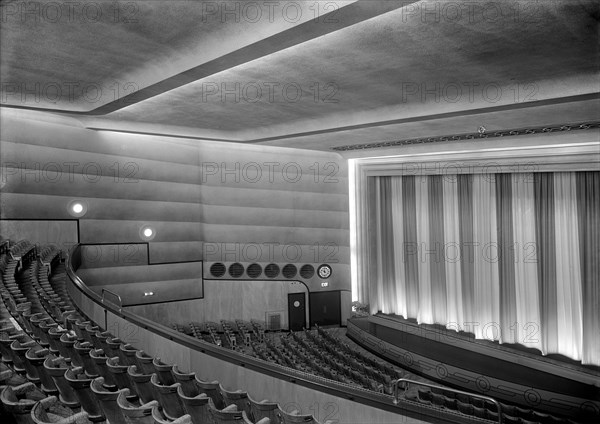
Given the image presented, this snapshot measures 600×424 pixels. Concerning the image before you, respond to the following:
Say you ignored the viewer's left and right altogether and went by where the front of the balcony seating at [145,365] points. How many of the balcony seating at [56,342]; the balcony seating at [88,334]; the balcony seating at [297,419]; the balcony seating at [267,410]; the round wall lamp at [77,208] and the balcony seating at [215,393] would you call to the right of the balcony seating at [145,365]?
3

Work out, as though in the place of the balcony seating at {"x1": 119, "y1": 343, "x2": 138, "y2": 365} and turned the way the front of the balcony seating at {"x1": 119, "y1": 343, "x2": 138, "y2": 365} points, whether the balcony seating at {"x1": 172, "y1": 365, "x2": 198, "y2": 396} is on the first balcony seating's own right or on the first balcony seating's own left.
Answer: on the first balcony seating's own right

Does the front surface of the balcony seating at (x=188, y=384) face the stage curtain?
yes

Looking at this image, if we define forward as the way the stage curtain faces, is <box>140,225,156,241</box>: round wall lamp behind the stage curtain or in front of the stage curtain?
in front

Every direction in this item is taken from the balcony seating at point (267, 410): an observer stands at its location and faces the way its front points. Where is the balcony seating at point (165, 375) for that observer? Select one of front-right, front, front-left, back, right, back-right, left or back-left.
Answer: left

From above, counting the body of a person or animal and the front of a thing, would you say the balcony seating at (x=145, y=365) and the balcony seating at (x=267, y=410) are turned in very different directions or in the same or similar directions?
same or similar directions

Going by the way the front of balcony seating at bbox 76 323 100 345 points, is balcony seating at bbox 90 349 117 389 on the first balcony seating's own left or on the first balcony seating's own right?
on the first balcony seating's own right

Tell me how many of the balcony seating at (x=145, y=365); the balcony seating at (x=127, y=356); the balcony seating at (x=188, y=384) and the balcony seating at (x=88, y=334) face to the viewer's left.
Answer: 0

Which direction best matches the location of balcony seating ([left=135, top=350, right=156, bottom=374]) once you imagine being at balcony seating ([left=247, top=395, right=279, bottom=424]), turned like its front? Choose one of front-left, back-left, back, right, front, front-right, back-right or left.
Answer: left

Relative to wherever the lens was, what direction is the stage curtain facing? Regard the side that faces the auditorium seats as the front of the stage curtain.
facing the viewer and to the left of the viewer

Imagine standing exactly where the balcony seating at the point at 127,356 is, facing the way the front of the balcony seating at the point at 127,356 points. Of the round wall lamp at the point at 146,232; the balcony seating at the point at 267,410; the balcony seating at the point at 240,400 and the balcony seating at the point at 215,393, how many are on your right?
3

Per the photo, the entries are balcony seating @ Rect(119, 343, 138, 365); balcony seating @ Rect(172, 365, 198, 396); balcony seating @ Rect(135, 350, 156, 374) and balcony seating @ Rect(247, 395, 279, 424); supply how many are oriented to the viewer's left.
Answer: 0

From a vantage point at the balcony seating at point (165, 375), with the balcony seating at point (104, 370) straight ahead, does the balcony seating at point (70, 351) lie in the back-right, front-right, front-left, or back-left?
front-right

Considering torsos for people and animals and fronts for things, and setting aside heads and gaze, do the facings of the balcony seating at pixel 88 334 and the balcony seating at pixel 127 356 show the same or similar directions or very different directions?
same or similar directions

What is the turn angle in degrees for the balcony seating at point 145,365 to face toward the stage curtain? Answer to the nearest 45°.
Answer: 0° — it already faces it

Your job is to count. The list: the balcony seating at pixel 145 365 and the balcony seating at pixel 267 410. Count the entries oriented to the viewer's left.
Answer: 0
